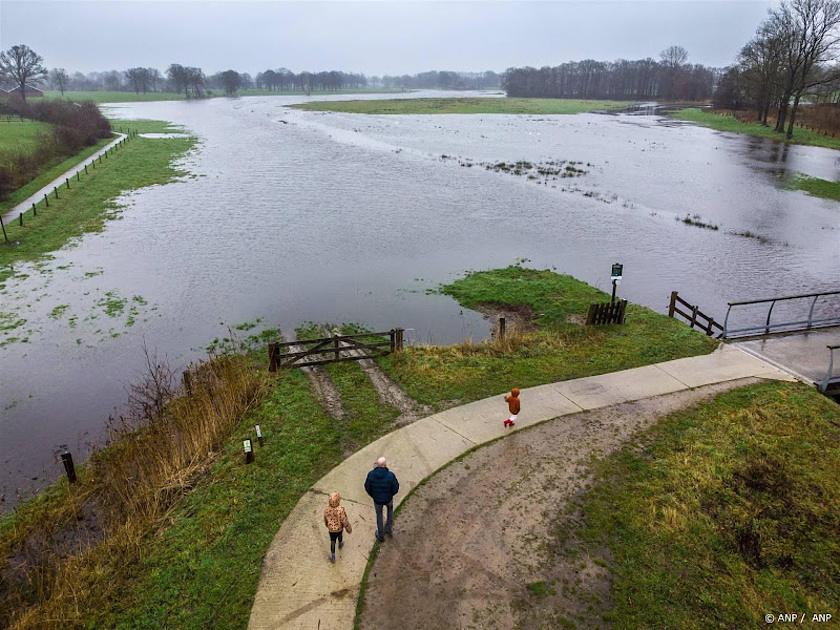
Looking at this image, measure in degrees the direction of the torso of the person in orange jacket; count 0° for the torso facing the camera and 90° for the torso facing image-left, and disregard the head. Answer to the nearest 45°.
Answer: approximately 225°

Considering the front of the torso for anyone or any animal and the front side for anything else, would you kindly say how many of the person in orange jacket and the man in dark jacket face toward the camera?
0

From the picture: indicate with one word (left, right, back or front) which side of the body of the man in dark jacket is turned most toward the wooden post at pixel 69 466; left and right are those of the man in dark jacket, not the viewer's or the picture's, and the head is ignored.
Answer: left

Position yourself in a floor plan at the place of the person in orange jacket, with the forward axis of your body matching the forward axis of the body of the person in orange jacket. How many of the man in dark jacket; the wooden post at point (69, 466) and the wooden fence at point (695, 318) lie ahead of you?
1

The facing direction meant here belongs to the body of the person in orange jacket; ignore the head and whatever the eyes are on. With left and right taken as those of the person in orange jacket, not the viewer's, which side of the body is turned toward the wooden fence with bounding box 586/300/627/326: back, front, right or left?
front

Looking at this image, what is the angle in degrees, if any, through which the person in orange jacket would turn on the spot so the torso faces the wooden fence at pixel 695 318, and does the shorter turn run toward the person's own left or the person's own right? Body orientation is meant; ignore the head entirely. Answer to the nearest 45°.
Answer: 0° — they already face it

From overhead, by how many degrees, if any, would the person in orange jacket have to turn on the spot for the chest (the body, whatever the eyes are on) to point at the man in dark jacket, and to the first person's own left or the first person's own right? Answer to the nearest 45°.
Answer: approximately 180°

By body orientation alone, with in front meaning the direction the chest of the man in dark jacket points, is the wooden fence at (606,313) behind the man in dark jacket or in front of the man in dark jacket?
in front

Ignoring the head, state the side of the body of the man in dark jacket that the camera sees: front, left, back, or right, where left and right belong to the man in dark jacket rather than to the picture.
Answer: back
